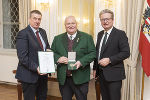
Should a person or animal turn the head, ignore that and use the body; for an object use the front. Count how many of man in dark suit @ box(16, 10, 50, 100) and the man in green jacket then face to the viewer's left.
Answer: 0

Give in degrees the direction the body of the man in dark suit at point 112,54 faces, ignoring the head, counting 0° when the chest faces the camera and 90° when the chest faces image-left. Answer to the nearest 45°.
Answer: approximately 45°

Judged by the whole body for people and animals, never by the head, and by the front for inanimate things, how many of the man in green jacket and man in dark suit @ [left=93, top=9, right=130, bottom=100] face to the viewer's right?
0

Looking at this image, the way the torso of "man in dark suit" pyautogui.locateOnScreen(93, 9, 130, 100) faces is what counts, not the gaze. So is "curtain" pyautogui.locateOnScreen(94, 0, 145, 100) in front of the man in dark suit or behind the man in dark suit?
behind

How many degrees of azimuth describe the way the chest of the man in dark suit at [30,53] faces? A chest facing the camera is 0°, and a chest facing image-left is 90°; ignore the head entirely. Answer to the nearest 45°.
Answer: approximately 315°
